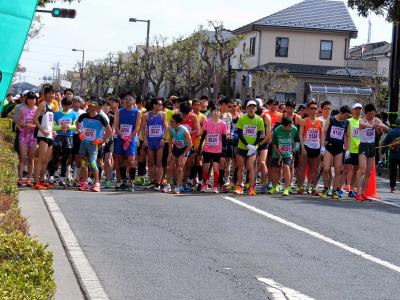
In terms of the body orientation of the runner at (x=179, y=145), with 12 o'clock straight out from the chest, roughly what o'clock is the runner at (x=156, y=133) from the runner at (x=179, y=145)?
the runner at (x=156, y=133) is roughly at 3 o'clock from the runner at (x=179, y=145).

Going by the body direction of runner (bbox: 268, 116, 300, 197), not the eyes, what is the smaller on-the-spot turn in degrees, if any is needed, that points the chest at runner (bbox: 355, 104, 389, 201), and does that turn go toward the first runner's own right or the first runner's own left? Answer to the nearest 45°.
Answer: approximately 90° to the first runner's own left

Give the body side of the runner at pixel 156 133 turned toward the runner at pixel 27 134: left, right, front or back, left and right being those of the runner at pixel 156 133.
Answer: right

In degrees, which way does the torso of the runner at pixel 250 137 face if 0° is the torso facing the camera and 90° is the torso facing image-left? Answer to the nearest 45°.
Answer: approximately 0°

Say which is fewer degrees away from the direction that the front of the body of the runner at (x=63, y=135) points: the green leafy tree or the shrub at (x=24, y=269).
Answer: the shrub

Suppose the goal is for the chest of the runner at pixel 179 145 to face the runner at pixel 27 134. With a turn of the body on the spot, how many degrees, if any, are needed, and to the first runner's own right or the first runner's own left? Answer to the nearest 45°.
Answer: approximately 45° to the first runner's own right

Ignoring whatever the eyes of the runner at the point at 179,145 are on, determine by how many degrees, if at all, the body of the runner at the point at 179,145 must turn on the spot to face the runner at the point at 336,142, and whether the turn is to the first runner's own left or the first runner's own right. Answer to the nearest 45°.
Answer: approximately 135° to the first runner's own left

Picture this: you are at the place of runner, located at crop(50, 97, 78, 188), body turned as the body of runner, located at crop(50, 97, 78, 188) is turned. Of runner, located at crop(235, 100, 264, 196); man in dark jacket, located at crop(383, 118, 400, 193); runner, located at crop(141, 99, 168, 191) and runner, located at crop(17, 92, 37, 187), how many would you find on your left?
3

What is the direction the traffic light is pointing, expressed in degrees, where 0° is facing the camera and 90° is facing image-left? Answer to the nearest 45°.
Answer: approximately 0°
